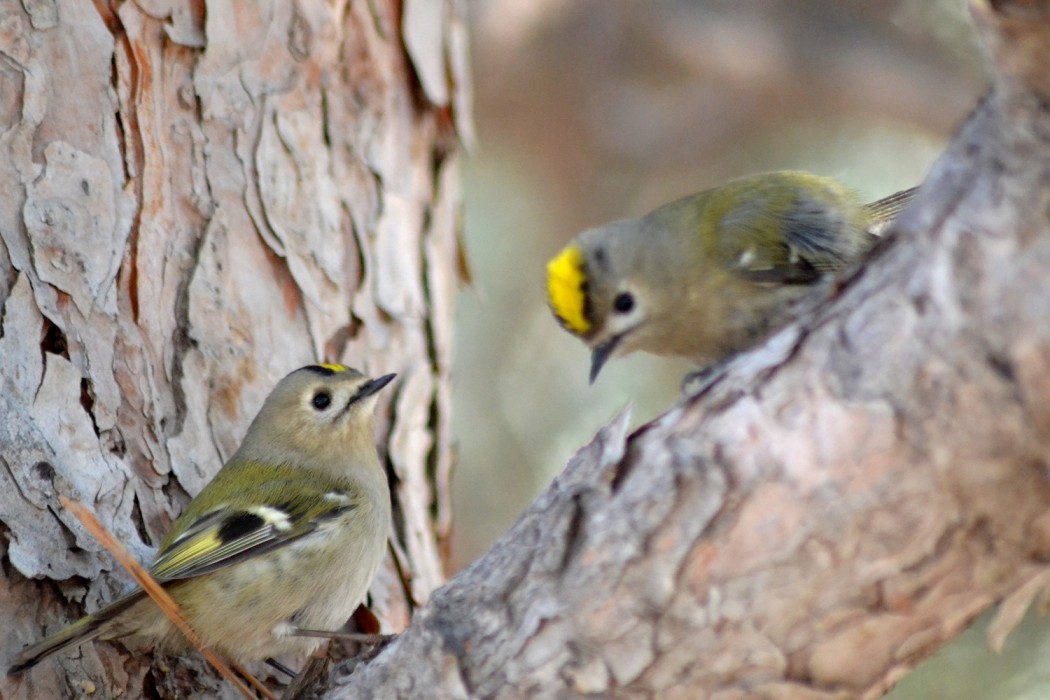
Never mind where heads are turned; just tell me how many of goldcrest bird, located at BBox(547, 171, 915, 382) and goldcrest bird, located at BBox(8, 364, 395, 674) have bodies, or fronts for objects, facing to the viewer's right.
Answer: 1

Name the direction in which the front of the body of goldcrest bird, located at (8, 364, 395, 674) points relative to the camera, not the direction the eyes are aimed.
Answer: to the viewer's right

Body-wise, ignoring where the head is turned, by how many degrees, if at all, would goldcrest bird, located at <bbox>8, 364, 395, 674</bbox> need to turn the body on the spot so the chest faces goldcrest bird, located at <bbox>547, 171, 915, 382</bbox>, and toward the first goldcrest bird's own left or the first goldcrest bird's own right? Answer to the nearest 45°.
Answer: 0° — it already faces it

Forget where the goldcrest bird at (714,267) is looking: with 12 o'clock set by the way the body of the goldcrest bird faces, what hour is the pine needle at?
The pine needle is roughly at 11 o'clock from the goldcrest bird.

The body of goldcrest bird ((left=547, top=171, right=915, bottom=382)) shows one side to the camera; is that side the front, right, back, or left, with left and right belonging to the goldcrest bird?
left

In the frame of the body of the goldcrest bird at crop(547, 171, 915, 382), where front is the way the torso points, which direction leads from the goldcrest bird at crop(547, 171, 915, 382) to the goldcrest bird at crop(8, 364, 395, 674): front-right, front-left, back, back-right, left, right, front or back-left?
front
